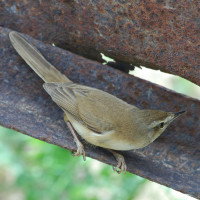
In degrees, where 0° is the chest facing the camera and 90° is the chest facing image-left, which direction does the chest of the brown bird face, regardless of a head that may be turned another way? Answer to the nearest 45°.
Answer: approximately 270°
